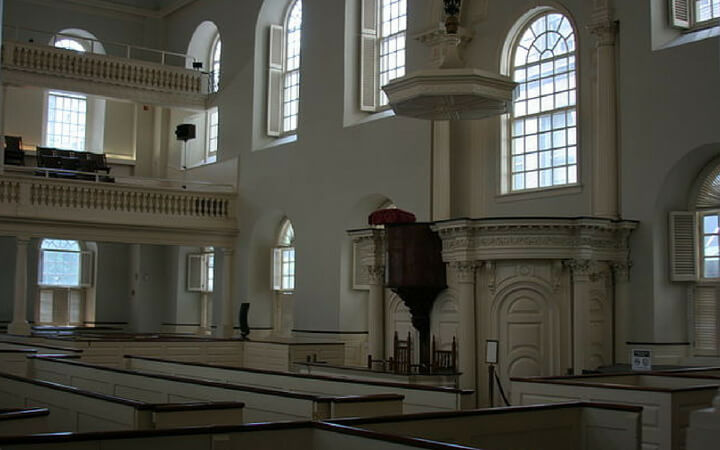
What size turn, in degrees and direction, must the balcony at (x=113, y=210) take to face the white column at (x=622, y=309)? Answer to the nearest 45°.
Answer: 0° — it already faces it

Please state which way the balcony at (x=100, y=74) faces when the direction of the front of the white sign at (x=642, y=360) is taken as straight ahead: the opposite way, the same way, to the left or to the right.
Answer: to the left

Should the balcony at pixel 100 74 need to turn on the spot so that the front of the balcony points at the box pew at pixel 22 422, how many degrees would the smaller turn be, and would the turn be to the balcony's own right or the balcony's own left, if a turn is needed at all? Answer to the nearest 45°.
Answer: approximately 45° to the balcony's own right

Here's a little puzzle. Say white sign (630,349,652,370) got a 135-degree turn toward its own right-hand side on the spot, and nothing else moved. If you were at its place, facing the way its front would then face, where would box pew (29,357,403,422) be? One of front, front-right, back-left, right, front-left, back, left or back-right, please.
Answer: left

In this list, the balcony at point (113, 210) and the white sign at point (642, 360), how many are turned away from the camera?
0

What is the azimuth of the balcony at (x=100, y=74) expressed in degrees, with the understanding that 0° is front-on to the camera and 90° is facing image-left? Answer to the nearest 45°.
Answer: approximately 315°

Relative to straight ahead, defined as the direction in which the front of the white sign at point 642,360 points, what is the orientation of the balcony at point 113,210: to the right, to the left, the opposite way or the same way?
to the left

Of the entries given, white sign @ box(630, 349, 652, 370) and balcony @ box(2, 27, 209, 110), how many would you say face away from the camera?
0

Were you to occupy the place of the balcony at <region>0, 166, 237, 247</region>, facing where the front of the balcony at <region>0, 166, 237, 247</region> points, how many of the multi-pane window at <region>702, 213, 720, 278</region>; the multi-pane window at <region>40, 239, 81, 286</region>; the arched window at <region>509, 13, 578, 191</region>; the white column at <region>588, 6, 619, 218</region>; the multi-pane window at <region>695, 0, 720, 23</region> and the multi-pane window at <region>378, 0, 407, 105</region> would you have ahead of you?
5

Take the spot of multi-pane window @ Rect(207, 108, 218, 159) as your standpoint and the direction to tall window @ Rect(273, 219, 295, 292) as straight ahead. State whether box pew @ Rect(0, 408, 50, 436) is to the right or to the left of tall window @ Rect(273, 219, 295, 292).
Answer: right

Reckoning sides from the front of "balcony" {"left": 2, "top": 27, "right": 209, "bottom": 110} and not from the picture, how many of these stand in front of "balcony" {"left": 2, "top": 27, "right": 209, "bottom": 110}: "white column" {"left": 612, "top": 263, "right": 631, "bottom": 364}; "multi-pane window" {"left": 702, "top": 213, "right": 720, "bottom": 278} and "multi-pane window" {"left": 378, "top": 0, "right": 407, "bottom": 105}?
3

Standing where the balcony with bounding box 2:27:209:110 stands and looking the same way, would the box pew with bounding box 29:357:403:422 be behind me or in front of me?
in front

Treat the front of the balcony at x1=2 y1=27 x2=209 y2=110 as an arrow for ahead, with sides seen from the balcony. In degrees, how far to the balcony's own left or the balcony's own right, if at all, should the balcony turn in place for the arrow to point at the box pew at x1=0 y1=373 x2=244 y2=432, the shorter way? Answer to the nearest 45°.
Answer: approximately 45° to the balcony's own right

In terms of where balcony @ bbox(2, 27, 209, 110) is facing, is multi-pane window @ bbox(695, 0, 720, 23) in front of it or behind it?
in front

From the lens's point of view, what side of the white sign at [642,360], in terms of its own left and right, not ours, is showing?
front

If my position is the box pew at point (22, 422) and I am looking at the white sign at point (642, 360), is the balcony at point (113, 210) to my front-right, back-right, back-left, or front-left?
front-left

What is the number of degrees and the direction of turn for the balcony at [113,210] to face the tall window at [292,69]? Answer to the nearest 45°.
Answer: approximately 45° to its left

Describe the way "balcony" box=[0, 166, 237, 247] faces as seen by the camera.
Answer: facing the viewer and to the right of the viewer
